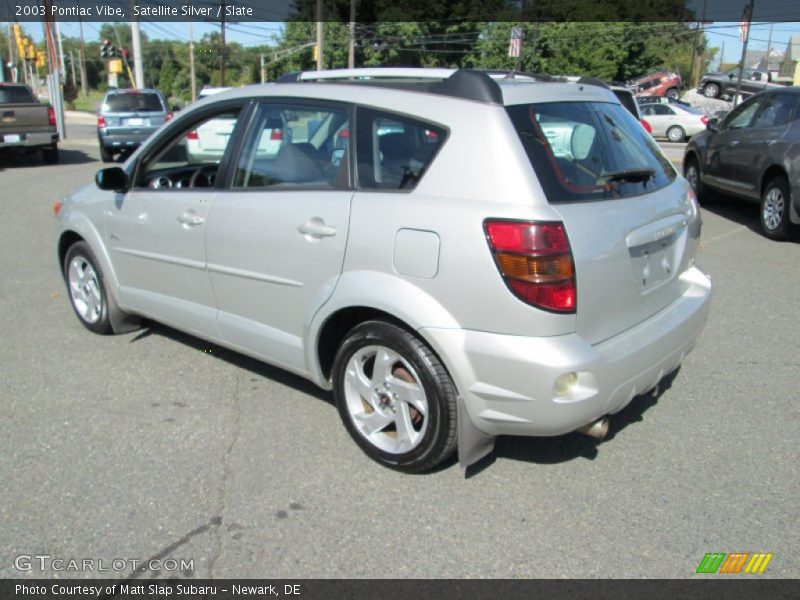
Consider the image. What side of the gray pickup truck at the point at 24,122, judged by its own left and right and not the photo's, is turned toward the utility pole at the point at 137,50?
front

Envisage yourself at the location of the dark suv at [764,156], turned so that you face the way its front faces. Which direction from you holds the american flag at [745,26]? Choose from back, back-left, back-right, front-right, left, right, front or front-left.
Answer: front-right

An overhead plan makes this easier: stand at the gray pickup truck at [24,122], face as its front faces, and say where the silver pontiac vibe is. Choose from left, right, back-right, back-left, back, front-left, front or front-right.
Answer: back

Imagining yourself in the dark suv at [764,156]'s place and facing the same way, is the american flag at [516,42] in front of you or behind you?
in front

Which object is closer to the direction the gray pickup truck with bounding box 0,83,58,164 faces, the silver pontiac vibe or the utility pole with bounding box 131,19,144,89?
the utility pole

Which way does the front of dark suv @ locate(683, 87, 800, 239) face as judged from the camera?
facing away from the viewer and to the left of the viewer

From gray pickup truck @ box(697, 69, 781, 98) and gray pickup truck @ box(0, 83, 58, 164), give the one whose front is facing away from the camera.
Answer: gray pickup truck @ box(0, 83, 58, 164)

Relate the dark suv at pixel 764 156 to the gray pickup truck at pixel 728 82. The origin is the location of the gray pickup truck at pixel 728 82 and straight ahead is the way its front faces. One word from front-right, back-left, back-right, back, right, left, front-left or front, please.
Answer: left

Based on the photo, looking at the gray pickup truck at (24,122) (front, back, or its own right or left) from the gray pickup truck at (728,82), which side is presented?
right

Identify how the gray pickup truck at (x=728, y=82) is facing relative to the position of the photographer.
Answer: facing to the left of the viewer

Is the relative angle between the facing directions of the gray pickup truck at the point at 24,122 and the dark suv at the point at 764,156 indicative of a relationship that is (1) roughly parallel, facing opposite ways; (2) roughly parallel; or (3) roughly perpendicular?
roughly parallel

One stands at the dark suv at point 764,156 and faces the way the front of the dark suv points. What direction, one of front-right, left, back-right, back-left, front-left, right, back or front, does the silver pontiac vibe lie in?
back-left

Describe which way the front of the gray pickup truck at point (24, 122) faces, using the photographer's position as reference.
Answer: facing away from the viewer

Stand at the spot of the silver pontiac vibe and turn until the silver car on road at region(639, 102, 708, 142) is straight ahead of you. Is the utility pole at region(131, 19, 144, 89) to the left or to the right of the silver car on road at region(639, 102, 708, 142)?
left

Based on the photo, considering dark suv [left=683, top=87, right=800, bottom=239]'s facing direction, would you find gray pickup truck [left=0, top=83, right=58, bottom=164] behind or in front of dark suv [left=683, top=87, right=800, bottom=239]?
in front
